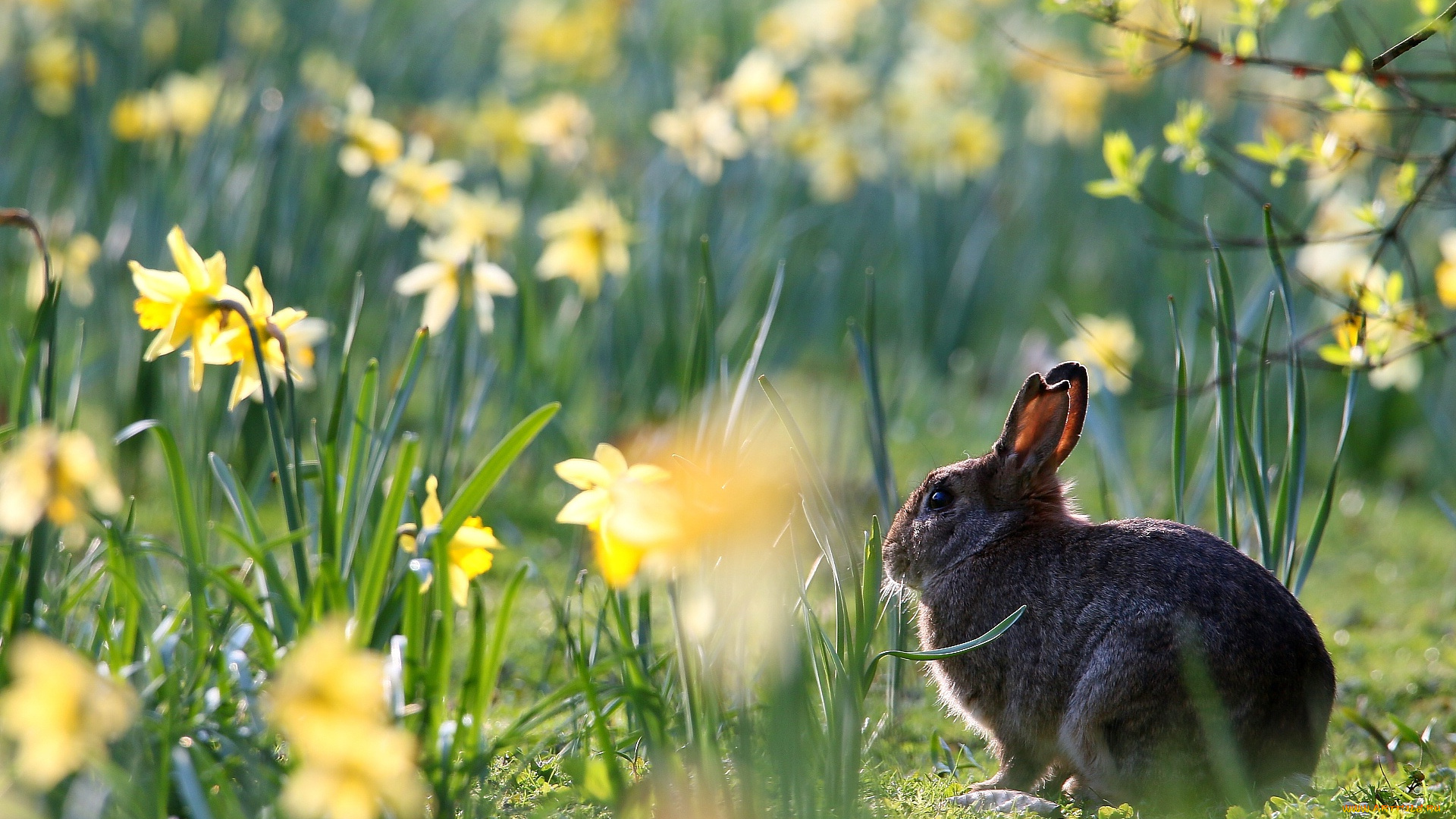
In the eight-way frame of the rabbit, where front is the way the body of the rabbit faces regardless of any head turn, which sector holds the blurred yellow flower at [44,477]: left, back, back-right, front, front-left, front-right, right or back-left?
front-left

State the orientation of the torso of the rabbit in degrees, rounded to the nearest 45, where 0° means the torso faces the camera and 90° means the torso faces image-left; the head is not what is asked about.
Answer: approximately 90°

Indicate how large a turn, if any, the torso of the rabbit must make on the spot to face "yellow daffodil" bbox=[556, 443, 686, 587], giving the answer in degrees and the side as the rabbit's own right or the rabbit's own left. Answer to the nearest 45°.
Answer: approximately 45° to the rabbit's own left

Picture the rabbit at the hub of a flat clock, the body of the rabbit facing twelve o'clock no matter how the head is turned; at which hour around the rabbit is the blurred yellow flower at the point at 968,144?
The blurred yellow flower is roughly at 3 o'clock from the rabbit.

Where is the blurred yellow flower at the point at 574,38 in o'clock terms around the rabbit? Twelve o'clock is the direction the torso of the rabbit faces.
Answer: The blurred yellow flower is roughly at 2 o'clock from the rabbit.

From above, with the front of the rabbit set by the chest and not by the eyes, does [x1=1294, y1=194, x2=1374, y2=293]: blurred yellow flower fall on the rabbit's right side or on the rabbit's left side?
on the rabbit's right side

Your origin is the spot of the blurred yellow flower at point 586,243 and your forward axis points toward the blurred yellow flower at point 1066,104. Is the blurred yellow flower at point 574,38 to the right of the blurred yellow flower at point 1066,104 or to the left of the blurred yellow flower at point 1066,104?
left

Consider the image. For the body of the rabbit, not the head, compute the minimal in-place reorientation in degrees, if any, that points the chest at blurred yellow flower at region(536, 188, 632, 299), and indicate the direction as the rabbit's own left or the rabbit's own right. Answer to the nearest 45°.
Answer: approximately 45° to the rabbit's own right

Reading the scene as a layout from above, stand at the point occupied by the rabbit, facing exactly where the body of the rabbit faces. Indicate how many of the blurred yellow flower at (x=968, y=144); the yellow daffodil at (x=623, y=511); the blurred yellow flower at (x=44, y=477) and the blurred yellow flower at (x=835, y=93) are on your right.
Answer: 2

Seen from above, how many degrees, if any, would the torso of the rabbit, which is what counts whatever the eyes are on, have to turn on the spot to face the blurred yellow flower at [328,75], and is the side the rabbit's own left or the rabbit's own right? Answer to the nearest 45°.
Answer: approximately 45° to the rabbit's own right

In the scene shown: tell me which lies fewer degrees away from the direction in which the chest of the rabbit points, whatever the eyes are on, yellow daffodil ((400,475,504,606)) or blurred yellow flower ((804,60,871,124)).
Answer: the yellow daffodil
